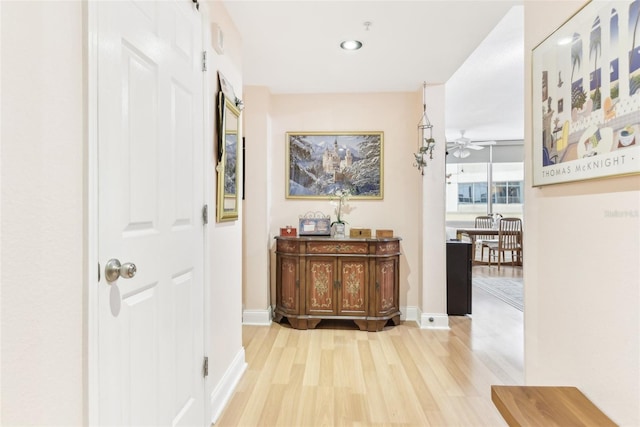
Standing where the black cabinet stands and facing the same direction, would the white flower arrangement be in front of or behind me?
behind

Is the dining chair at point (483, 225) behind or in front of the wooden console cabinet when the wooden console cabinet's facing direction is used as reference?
behind

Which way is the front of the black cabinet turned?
to the viewer's right

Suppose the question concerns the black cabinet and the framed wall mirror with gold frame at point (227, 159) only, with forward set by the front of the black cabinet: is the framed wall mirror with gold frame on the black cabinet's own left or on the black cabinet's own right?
on the black cabinet's own right

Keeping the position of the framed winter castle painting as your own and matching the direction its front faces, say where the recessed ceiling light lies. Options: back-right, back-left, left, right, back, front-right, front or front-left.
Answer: front

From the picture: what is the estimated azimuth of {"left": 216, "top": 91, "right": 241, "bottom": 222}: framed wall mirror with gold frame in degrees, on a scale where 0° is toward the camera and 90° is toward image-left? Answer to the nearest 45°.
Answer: approximately 270°

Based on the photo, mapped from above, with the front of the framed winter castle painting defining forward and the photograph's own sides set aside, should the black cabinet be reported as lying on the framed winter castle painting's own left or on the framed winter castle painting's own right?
on the framed winter castle painting's own left

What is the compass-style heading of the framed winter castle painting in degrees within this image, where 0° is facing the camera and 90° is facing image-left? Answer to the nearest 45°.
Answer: approximately 0°

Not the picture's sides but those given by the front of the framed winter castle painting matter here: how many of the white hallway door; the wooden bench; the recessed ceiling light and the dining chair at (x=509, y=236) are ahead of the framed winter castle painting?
3

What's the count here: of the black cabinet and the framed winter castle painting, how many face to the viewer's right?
1

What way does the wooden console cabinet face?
toward the camera

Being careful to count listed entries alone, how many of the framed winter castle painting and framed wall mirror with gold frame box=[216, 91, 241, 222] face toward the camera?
1

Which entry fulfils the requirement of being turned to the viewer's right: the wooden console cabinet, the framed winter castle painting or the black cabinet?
the black cabinet

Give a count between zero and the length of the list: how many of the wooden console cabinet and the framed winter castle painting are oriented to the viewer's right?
0

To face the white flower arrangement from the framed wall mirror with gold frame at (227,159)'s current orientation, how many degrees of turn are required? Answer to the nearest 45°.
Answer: approximately 45° to its left

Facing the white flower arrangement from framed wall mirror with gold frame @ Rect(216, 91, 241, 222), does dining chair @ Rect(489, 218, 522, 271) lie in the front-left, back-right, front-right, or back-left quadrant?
front-right

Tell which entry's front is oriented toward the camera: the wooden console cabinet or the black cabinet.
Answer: the wooden console cabinet

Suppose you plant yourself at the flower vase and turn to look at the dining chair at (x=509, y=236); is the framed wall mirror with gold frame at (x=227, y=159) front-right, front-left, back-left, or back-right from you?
back-right
